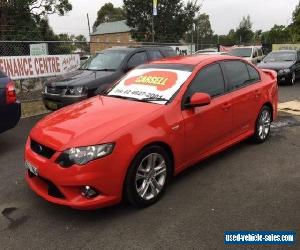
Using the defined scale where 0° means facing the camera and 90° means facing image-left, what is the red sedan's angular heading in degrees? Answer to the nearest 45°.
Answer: approximately 45°

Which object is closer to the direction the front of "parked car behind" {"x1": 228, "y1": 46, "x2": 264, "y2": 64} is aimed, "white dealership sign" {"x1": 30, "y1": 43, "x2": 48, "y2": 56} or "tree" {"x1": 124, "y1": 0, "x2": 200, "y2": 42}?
the white dealership sign

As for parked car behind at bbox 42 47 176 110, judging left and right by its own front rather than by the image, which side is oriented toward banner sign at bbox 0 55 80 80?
right

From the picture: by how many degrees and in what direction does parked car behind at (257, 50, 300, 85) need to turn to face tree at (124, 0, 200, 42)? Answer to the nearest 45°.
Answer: approximately 90° to its right

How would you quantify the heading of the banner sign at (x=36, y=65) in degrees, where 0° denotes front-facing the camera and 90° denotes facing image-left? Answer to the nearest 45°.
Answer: approximately 315°

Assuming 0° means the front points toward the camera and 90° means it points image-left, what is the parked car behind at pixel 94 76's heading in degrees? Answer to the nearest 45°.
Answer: approximately 45°
